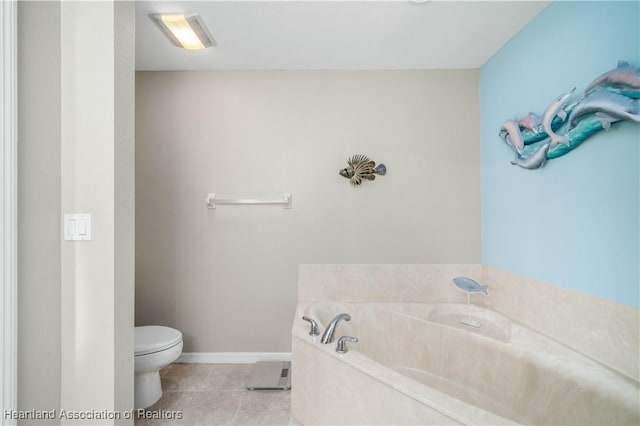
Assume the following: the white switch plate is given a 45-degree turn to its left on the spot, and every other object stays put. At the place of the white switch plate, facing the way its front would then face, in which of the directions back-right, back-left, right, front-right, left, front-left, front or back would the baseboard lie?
left

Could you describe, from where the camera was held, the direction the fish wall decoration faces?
facing to the left of the viewer

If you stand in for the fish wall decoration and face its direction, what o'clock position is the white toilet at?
The white toilet is roughly at 11 o'clock from the fish wall decoration.

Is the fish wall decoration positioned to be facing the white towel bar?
yes

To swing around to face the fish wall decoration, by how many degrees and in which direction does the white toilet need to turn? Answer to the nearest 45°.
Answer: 0° — it already faces it

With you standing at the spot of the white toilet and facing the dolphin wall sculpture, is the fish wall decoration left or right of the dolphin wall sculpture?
left

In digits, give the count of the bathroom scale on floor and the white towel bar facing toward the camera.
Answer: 1

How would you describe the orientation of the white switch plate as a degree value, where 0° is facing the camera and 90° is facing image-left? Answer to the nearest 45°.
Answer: approximately 0°
